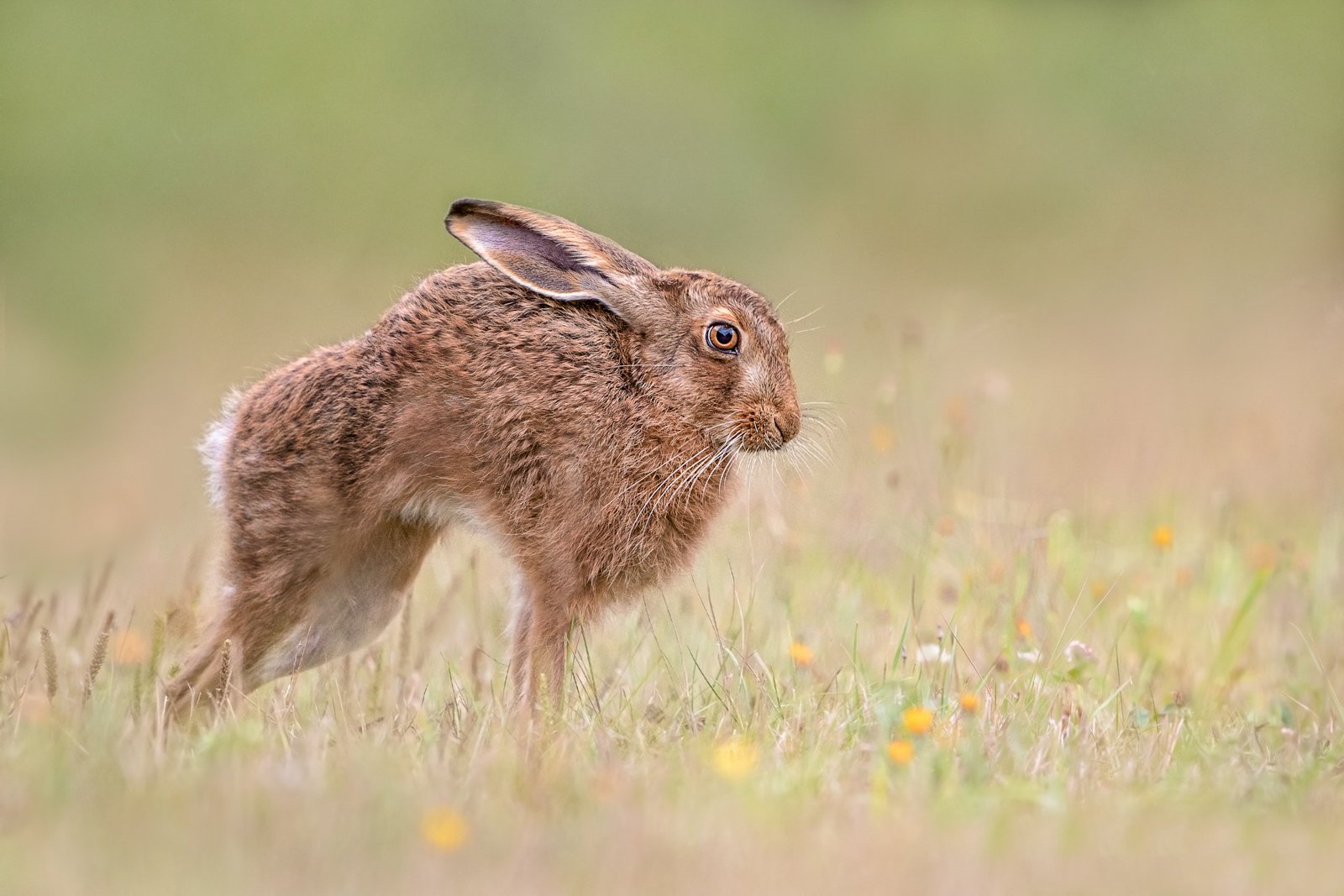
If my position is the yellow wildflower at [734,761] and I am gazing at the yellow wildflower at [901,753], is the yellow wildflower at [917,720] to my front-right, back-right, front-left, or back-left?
front-left

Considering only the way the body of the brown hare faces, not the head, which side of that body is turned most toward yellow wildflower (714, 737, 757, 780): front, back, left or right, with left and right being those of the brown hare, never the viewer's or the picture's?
right

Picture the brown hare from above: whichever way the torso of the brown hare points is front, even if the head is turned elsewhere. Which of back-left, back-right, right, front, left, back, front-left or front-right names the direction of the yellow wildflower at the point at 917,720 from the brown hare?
front-right

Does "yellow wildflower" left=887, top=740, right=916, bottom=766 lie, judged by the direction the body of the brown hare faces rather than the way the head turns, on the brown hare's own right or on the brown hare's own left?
on the brown hare's own right

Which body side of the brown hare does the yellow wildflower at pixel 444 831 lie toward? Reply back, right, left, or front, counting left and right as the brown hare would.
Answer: right

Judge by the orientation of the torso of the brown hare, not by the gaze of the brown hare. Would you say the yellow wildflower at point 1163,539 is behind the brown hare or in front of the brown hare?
in front

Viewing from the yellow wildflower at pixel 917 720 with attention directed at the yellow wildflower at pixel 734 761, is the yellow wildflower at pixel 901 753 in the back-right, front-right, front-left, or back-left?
front-left

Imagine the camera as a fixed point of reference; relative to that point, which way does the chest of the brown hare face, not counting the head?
to the viewer's right
